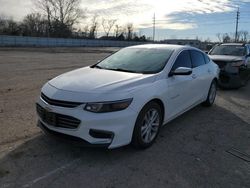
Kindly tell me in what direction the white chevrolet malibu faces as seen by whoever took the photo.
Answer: facing the viewer and to the left of the viewer

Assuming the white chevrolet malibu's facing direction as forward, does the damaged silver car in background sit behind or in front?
behind
